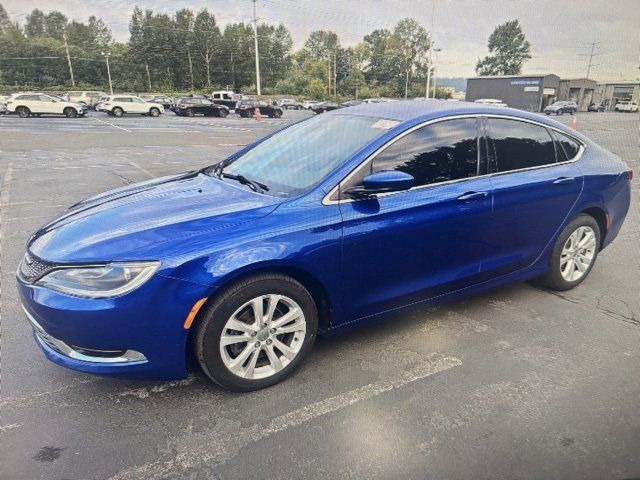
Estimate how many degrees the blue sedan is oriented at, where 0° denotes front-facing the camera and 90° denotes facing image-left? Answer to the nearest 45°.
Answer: approximately 45°

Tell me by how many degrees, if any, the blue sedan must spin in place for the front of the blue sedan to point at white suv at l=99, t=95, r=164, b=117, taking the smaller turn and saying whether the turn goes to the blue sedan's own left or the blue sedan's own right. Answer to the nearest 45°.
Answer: approximately 90° to the blue sedan's own right

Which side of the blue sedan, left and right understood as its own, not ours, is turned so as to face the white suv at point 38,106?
right
